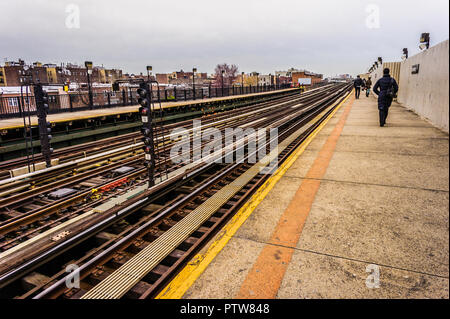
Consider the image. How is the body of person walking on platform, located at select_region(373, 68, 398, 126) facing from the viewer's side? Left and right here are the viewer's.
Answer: facing away from the viewer

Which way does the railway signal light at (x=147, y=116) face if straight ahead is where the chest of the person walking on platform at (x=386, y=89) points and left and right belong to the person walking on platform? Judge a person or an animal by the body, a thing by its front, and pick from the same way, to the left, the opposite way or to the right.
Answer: the opposite way

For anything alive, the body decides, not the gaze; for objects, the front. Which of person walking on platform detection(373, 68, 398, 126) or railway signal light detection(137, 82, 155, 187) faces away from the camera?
the person walking on platform

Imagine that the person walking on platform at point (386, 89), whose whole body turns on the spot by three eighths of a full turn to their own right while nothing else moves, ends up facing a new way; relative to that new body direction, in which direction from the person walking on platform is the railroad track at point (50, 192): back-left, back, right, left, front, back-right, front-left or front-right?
right

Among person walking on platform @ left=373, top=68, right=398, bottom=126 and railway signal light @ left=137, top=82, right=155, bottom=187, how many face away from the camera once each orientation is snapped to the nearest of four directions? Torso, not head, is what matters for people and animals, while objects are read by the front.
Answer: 1

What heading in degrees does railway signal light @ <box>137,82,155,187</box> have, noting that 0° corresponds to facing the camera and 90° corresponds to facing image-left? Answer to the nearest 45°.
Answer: approximately 45°

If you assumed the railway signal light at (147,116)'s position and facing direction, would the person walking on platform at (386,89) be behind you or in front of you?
behind

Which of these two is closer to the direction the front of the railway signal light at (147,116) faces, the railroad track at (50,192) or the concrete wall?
the railroad track
